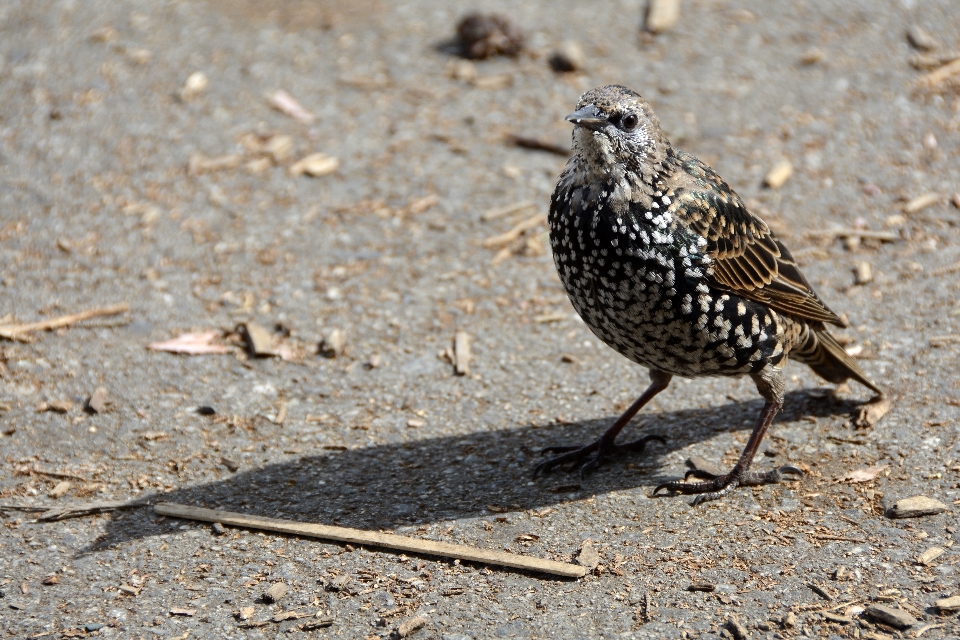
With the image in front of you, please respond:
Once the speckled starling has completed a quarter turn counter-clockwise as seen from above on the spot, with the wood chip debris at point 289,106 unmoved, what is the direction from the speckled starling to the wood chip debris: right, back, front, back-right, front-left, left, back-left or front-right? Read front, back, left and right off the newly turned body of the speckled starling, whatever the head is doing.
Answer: back

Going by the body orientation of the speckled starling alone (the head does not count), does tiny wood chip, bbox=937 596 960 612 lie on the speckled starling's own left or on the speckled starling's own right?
on the speckled starling's own left

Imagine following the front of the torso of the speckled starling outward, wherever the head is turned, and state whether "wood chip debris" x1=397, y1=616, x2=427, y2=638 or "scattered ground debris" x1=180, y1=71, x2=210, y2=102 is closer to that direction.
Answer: the wood chip debris

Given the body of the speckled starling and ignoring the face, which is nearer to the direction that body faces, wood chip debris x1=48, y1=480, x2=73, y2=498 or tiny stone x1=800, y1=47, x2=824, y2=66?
the wood chip debris

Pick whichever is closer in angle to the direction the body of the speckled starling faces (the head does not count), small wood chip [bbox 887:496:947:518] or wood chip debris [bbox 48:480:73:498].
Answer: the wood chip debris

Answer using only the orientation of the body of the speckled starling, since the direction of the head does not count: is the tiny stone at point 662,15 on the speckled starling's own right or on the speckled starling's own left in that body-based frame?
on the speckled starling's own right

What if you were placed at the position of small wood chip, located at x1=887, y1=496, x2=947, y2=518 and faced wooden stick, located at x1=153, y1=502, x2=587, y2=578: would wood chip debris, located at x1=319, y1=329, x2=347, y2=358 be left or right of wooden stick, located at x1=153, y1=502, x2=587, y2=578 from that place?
right

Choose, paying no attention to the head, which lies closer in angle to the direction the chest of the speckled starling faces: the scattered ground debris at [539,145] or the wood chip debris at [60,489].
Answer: the wood chip debris

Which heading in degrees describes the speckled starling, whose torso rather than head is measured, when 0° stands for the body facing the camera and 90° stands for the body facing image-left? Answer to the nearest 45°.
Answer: approximately 45°

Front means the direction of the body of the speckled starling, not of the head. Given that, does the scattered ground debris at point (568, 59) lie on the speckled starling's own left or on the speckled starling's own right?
on the speckled starling's own right
